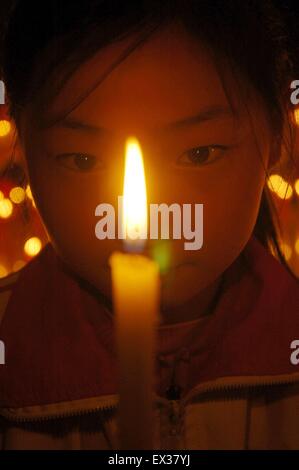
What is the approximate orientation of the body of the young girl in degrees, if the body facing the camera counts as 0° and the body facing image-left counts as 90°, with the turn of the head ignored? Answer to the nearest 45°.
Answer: approximately 0°
